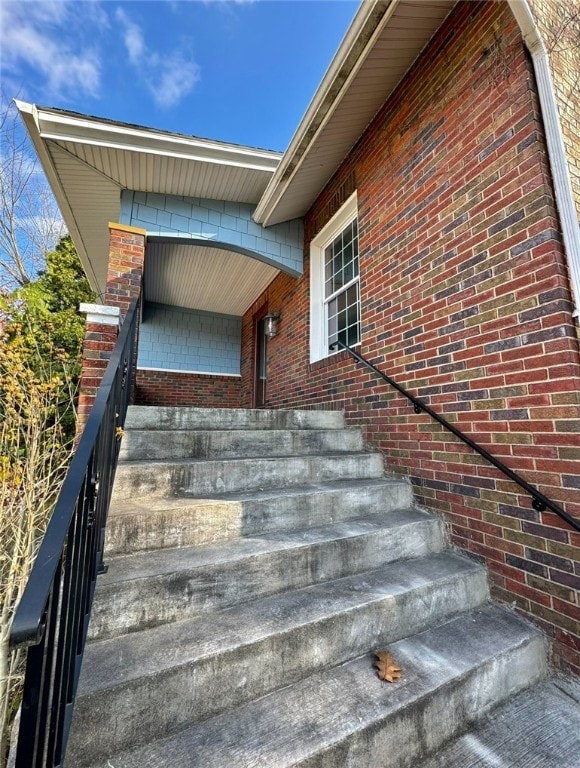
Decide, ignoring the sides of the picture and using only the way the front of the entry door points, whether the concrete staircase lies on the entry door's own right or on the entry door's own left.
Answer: on the entry door's own left

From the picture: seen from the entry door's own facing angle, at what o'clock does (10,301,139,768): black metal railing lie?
The black metal railing is roughly at 9 o'clock from the entry door.

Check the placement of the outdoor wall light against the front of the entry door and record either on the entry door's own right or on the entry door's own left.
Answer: on the entry door's own left

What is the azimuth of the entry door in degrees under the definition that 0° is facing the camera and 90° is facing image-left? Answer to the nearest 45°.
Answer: approximately 90°

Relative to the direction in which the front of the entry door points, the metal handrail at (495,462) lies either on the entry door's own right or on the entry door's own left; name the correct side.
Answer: on the entry door's own left

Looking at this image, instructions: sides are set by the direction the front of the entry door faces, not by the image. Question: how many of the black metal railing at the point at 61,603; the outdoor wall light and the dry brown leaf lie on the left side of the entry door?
3
